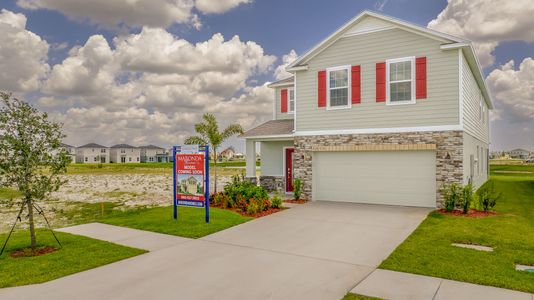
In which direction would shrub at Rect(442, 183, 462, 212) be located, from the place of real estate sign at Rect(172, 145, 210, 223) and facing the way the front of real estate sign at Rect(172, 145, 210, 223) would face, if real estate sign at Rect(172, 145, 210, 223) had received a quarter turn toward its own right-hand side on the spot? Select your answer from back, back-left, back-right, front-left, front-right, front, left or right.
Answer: back-right

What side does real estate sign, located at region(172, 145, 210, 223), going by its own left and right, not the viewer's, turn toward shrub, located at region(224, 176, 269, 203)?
back

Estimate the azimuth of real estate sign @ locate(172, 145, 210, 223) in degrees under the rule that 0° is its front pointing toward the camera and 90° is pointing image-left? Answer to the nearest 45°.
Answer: approximately 45°

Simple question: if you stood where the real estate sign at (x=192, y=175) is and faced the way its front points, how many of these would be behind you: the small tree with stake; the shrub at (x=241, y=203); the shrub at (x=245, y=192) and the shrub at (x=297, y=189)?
3

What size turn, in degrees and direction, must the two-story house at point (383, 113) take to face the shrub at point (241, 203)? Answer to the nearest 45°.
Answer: approximately 90° to its right

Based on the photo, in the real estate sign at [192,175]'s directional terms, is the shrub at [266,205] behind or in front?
behind

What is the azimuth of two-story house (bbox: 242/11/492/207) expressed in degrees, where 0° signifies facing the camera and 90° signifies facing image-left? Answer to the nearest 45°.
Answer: approximately 0°

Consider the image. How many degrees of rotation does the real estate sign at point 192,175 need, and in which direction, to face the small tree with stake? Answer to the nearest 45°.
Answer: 0° — it already faces it

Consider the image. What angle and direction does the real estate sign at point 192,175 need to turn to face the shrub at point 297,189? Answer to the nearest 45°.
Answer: approximately 180°

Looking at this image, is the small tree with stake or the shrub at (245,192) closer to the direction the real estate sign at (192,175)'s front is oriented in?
the small tree with stake

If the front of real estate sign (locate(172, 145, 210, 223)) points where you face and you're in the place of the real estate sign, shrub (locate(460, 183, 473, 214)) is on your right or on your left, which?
on your left
